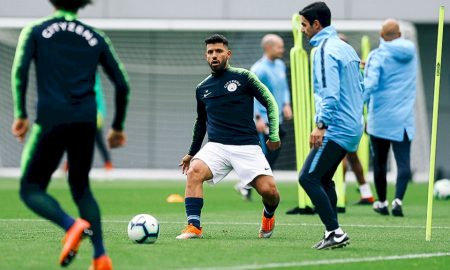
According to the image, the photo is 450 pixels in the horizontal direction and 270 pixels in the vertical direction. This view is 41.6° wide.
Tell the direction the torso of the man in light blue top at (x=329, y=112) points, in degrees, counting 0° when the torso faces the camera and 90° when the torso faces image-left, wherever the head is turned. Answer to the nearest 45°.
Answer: approximately 90°

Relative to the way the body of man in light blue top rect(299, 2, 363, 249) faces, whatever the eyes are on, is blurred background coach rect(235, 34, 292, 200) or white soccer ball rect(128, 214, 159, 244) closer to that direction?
the white soccer ball

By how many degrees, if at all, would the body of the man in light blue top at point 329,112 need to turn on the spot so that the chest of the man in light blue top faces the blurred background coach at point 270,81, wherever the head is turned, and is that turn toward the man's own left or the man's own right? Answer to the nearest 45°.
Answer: approximately 90° to the man's own right

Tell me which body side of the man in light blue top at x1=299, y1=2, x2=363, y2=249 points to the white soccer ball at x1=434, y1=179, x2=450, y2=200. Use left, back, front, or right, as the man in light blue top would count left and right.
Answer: right

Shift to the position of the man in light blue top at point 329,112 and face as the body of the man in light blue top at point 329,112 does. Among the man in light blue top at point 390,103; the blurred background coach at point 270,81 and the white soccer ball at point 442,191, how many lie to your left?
0

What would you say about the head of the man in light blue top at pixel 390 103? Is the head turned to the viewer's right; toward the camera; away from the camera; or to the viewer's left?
away from the camera

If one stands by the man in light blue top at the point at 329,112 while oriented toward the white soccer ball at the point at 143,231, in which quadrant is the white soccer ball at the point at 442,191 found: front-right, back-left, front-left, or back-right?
back-right

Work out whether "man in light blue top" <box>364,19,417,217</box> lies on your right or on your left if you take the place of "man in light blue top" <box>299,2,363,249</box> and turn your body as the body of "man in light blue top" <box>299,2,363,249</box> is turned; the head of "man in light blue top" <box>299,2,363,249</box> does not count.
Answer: on your right

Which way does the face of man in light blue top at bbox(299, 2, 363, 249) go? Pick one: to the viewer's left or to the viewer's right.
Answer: to the viewer's left

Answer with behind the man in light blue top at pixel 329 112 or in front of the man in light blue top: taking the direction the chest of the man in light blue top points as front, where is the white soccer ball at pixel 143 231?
in front

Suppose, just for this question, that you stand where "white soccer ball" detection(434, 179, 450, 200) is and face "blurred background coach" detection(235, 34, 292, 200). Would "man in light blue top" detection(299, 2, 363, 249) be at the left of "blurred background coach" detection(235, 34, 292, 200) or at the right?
left

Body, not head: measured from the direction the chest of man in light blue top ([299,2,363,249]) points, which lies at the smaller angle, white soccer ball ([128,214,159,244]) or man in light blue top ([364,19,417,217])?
the white soccer ball
